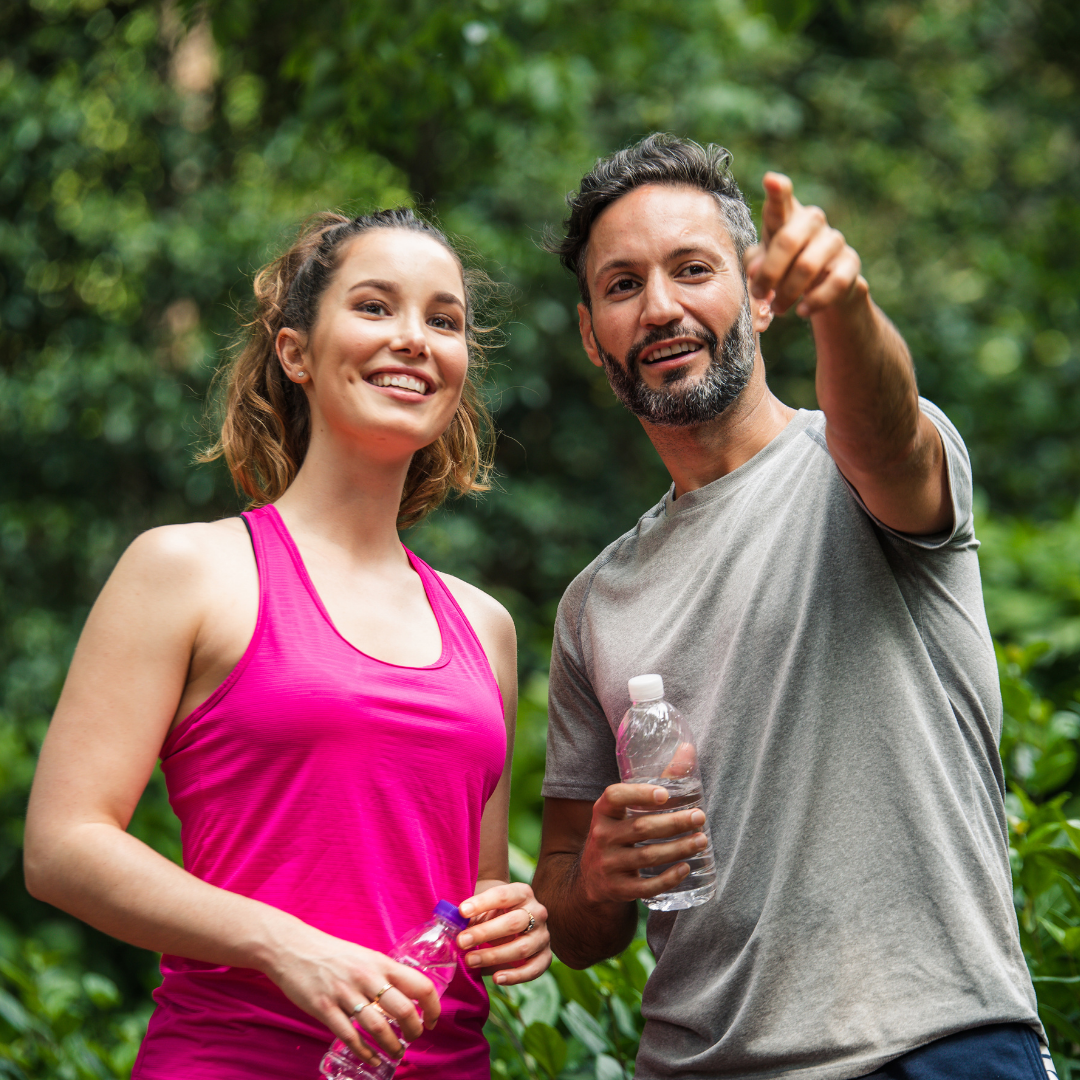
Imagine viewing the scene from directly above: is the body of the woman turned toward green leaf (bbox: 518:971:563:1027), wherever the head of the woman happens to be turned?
no

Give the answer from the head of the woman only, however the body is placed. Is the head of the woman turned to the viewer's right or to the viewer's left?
to the viewer's right

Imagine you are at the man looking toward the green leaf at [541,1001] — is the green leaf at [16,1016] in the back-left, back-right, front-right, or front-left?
front-left

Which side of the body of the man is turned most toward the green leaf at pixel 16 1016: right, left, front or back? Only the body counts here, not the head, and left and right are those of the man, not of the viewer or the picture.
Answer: right

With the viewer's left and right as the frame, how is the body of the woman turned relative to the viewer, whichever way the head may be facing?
facing the viewer and to the right of the viewer

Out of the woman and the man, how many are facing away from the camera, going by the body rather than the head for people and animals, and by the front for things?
0

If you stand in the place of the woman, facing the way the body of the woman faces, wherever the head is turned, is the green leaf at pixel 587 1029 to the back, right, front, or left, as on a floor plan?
left

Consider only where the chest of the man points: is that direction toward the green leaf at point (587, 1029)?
no

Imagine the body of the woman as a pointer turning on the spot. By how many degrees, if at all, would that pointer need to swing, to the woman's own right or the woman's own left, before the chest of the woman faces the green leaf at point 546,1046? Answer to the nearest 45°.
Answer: approximately 90° to the woman's own left

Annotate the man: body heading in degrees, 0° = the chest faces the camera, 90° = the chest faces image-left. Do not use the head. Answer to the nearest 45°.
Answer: approximately 45°
